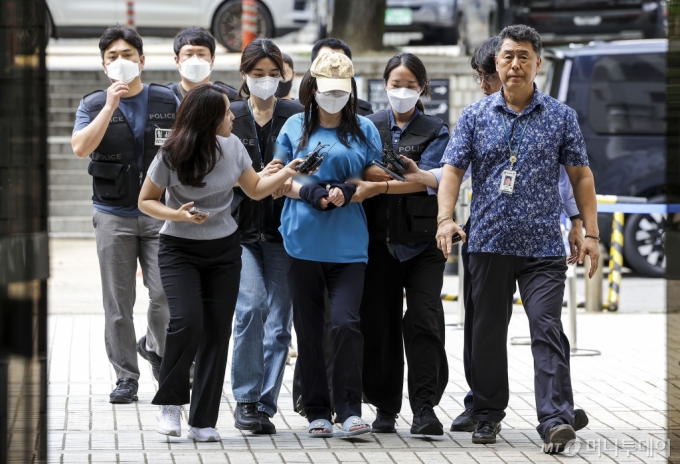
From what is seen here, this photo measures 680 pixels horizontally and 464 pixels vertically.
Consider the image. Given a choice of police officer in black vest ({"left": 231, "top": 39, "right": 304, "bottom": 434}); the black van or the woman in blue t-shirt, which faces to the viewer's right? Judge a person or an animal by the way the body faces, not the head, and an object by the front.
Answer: the black van

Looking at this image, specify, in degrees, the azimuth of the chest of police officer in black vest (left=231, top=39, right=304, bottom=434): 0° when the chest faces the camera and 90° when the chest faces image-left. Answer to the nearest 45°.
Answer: approximately 0°

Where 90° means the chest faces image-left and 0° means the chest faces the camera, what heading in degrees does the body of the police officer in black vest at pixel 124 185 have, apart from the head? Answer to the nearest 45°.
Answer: approximately 0°

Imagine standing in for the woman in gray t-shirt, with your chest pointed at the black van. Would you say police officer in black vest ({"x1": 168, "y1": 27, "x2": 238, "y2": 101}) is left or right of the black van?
left

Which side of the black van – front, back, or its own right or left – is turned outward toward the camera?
right

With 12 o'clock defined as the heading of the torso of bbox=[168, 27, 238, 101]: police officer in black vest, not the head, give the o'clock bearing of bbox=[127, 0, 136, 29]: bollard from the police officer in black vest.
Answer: The bollard is roughly at 6 o'clock from the police officer in black vest.

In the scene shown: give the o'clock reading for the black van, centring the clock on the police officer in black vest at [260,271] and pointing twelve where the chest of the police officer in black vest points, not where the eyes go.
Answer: The black van is roughly at 7 o'clock from the police officer in black vest.

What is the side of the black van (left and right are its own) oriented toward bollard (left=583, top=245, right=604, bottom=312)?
right

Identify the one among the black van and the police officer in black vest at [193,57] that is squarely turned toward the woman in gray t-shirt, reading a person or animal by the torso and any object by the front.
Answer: the police officer in black vest

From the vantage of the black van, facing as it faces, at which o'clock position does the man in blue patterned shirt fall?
The man in blue patterned shirt is roughly at 3 o'clock from the black van.

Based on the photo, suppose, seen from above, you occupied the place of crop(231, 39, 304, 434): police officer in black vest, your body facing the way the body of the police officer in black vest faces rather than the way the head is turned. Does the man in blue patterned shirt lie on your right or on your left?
on your left
